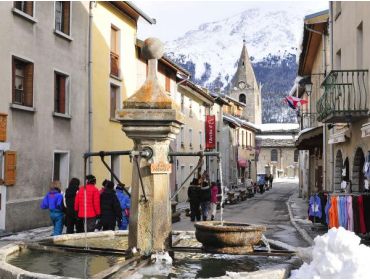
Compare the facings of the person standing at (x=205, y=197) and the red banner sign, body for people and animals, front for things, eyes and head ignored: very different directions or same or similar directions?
very different directions

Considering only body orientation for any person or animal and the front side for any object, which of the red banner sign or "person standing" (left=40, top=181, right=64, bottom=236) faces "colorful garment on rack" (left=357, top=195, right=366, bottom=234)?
the red banner sign

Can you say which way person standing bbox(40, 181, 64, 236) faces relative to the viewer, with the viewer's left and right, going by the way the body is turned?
facing away from the viewer

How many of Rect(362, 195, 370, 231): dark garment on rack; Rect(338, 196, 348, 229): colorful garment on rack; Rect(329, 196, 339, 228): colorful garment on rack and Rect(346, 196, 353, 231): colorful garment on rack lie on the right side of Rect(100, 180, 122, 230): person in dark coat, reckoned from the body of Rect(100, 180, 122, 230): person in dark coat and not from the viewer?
4

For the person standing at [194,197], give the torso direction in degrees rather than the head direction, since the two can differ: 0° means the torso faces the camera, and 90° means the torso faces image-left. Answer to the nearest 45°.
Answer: approximately 180°

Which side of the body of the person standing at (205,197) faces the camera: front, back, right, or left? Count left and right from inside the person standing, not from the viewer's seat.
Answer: back

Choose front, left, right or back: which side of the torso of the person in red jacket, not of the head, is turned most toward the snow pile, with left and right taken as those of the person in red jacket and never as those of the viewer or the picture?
back

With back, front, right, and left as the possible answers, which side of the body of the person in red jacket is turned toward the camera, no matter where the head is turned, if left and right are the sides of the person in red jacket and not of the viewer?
back

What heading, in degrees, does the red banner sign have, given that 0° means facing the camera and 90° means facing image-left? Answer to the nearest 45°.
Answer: approximately 0°
